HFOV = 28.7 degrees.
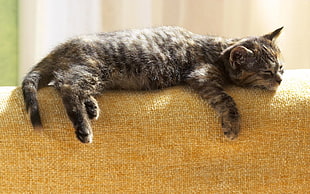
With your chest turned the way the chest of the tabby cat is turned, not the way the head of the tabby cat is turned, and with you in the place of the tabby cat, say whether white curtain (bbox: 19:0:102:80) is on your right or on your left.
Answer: on your left

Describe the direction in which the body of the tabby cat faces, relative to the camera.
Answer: to the viewer's right
